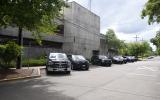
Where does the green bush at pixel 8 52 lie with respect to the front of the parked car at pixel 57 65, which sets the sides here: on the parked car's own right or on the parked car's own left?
on the parked car's own right

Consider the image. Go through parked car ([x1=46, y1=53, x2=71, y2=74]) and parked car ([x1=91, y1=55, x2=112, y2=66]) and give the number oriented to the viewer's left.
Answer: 0

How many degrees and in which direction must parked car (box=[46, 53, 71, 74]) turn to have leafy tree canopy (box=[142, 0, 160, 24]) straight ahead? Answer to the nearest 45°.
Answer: approximately 90° to its left

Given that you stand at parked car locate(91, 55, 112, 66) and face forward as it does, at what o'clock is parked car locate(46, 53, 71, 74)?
parked car locate(46, 53, 71, 74) is roughly at 2 o'clock from parked car locate(91, 55, 112, 66).

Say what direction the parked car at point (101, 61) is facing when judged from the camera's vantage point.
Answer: facing the viewer and to the right of the viewer
